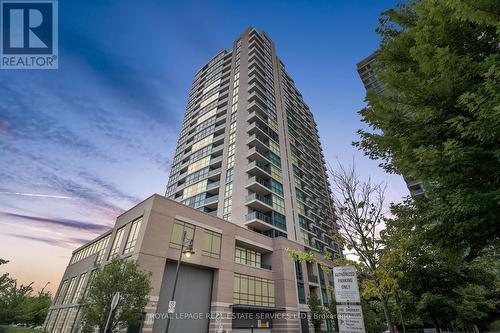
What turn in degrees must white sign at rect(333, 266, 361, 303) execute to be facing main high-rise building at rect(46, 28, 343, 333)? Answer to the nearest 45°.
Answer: approximately 135° to its right

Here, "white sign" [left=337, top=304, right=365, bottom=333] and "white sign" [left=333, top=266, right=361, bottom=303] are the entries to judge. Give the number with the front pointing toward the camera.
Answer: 2

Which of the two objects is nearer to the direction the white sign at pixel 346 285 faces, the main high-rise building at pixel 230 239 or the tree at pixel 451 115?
the tree

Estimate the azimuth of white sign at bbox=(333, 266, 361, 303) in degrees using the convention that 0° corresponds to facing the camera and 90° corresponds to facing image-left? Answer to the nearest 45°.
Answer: approximately 0°

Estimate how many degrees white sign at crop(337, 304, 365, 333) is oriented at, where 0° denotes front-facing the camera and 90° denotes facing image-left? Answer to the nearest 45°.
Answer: approximately 0°

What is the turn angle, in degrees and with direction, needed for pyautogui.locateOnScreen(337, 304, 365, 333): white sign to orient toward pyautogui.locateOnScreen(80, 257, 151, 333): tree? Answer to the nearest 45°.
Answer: approximately 90° to its right
